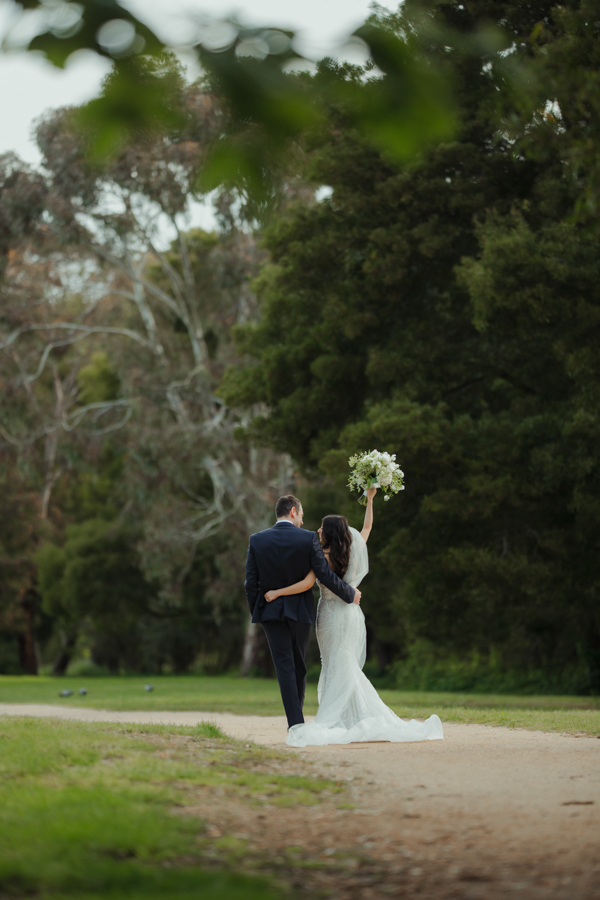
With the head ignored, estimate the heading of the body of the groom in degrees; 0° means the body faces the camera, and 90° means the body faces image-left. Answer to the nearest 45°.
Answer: approximately 180°
